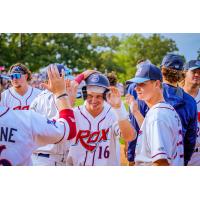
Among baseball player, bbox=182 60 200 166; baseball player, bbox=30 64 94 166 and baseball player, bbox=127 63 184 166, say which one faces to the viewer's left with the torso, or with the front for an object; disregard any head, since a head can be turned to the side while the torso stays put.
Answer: baseball player, bbox=127 63 184 166

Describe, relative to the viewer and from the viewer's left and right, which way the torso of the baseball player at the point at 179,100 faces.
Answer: facing away from the viewer and to the left of the viewer

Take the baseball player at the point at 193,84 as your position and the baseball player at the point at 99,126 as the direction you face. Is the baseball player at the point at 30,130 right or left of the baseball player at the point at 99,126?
left

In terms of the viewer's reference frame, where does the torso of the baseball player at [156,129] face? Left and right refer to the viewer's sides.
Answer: facing to the left of the viewer

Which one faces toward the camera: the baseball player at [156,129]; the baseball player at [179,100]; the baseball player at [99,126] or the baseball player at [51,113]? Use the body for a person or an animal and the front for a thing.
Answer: the baseball player at [99,126]

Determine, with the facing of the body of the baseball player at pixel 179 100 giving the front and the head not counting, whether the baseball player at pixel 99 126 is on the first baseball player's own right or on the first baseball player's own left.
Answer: on the first baseball player's own left

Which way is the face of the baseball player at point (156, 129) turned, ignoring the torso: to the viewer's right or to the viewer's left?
to the viewer's left
